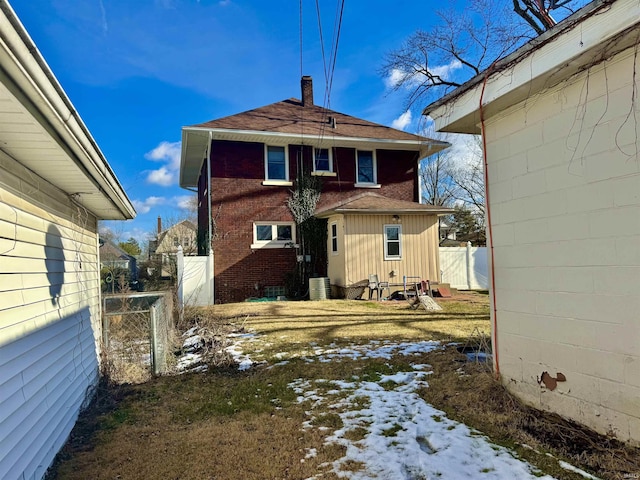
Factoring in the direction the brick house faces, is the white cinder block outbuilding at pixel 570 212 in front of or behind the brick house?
behind

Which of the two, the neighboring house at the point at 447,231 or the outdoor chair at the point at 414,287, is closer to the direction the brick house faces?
the neighboring house

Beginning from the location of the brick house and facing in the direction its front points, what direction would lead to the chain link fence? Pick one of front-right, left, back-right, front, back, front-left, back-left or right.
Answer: back

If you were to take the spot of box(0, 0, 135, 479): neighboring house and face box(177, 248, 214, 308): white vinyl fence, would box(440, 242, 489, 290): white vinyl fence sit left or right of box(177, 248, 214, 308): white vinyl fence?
right

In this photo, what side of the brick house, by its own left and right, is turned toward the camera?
back

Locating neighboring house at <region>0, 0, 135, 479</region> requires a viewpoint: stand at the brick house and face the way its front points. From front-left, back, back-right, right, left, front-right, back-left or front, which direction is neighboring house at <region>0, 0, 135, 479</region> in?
back

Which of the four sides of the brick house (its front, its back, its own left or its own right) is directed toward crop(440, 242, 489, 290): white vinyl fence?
right
